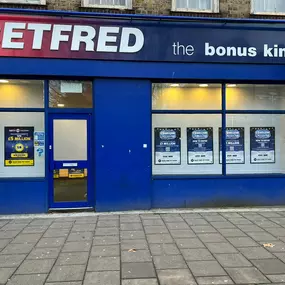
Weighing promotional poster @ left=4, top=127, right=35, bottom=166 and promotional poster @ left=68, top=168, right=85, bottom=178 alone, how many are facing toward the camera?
2

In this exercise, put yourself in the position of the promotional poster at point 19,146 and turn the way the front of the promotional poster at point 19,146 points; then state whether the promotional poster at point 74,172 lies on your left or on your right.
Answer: on your left

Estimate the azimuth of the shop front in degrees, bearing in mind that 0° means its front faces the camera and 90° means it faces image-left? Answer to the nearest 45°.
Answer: approximately 0°

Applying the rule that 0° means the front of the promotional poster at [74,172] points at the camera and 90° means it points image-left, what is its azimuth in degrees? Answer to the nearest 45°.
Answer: approximately 0°

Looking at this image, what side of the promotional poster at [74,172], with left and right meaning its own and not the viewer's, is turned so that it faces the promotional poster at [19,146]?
right
